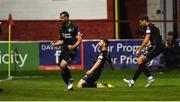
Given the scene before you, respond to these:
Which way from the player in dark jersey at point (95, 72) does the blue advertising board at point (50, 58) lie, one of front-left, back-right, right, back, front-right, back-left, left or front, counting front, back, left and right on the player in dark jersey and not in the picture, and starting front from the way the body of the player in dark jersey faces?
right

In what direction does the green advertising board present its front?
toward the camera

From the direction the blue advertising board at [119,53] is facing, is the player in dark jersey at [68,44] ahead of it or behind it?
ahead

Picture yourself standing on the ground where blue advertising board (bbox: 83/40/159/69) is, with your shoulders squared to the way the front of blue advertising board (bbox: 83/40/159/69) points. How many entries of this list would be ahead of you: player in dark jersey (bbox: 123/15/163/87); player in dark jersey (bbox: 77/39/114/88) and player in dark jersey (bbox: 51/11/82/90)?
3

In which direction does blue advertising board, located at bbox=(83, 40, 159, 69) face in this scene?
toward the camera

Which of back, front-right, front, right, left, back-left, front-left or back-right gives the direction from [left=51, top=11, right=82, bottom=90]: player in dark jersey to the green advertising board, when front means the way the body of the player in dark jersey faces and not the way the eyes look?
back-right

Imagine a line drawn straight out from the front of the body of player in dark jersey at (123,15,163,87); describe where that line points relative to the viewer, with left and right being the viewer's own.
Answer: facing to the left of the viewer

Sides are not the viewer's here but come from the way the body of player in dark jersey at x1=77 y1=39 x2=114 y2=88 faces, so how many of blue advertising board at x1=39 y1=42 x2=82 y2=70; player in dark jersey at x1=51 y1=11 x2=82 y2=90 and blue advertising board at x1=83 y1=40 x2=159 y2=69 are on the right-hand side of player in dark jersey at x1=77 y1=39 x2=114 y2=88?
2

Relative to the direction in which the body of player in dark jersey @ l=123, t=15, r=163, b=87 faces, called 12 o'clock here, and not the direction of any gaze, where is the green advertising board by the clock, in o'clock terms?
The green advertising board is roughly at 2 o'clock from the player in dark jersey.
